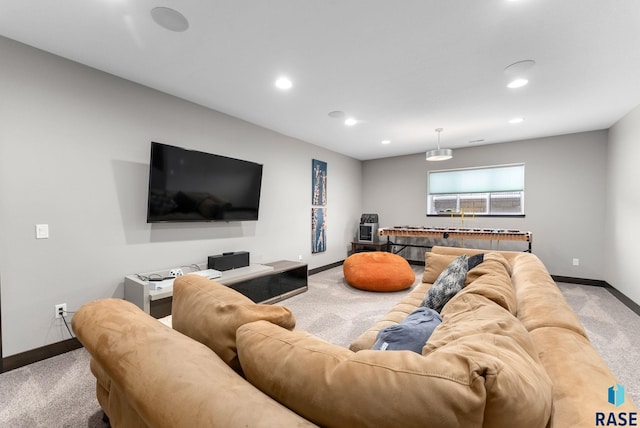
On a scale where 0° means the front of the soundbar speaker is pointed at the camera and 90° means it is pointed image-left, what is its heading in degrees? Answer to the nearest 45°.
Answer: approximately 315°

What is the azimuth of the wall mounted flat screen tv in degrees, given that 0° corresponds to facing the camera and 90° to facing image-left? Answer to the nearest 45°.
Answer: approximately 315°

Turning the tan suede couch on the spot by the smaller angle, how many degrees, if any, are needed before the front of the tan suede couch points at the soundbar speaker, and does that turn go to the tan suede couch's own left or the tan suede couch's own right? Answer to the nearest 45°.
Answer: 0° — it already faces it

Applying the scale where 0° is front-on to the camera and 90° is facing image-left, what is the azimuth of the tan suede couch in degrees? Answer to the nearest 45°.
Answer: approximately 135°

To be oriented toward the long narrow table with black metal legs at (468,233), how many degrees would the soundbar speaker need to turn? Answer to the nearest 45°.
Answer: approximately 45° to its left
